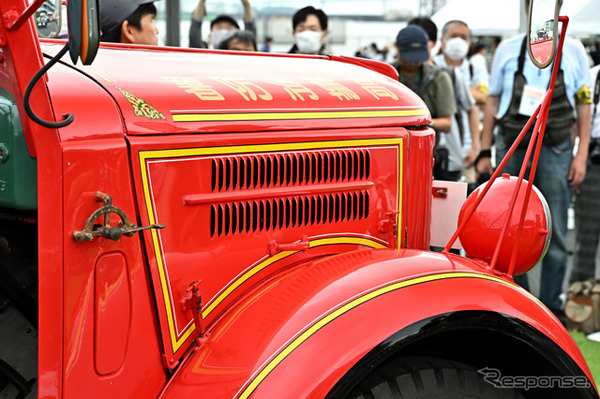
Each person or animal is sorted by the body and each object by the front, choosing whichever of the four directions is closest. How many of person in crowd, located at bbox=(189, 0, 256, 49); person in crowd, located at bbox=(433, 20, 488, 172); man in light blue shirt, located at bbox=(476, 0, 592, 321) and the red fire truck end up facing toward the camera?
3

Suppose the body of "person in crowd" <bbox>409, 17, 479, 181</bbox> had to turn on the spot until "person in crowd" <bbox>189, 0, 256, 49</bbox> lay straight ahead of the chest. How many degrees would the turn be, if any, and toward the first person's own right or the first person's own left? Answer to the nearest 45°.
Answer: approximately 45° to the first person's own right

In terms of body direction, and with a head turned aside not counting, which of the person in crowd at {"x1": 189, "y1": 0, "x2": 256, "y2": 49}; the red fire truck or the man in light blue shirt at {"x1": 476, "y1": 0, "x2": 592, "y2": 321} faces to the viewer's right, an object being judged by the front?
the red fire truck

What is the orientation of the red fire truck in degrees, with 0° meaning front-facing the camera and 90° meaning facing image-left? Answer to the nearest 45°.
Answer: approximately 270°

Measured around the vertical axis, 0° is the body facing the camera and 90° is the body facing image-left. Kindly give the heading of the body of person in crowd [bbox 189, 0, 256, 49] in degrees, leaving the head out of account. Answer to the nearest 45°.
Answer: approximately 0°

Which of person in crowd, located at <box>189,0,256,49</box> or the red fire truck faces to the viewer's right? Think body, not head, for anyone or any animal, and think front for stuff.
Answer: the red fire truck

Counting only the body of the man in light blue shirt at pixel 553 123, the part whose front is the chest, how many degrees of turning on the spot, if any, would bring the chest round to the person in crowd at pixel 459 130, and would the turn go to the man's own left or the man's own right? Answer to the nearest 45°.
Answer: approximately 135° to the man's own right
